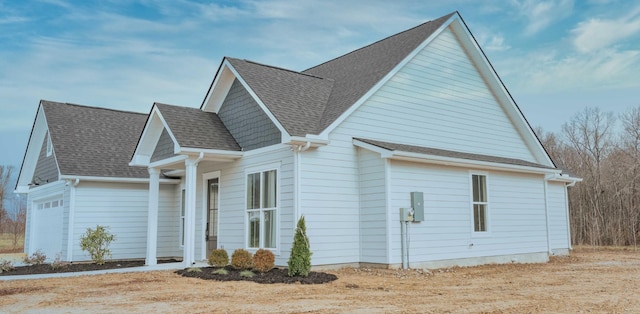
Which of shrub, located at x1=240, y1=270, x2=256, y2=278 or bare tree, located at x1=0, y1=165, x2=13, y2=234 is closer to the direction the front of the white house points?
the shrub

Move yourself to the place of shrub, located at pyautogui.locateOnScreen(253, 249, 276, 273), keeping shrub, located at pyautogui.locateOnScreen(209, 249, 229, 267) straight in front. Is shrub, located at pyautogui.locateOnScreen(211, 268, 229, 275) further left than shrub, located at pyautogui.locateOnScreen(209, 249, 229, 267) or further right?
left

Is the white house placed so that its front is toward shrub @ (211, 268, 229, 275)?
yes

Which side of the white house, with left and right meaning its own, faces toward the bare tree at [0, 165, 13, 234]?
right

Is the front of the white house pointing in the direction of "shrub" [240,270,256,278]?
yes

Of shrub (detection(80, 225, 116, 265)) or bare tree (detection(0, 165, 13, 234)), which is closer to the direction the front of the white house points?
the shrub

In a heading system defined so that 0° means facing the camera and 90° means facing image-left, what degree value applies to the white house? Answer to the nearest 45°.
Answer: approximately 45°

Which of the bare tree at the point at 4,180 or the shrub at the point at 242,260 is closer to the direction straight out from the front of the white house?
the shrub
